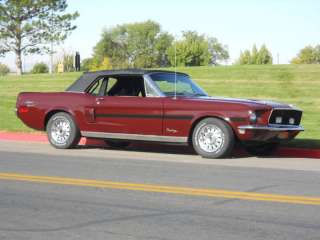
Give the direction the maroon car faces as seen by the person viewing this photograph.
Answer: facing the viewer and to the right of the viewer
